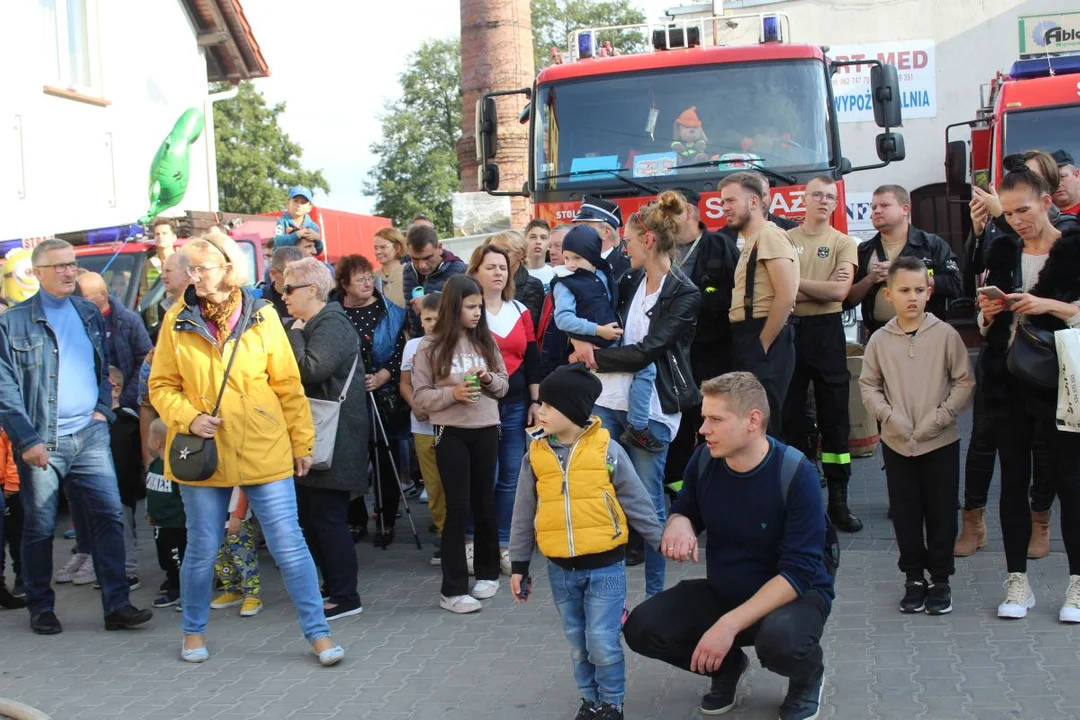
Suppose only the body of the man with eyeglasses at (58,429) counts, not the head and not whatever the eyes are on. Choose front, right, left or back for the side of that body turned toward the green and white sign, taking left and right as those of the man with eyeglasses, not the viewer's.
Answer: left

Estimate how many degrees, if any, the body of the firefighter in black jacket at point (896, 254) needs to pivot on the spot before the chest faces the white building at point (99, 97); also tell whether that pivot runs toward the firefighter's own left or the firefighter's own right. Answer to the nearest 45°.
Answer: approximately 90° to the firefighter's own right

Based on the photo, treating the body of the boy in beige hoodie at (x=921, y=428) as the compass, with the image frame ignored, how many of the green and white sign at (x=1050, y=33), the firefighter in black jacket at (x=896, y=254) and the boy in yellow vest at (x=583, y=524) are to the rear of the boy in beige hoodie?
2

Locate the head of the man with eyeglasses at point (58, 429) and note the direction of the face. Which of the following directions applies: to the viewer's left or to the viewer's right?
to the viewer's right

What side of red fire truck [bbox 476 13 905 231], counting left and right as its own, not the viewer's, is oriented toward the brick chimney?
back

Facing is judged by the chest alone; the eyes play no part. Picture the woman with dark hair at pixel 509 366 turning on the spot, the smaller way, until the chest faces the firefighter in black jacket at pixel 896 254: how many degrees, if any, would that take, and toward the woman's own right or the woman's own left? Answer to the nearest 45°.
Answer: approximately 90° to the woman's own left

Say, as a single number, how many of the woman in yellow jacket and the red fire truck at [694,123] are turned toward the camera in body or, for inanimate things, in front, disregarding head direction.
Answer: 2

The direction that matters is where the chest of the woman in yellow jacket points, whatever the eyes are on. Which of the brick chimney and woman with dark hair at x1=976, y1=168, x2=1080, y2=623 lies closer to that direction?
the woman with dark hair

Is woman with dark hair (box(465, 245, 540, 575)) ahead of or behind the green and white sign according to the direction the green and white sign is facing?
ahead
